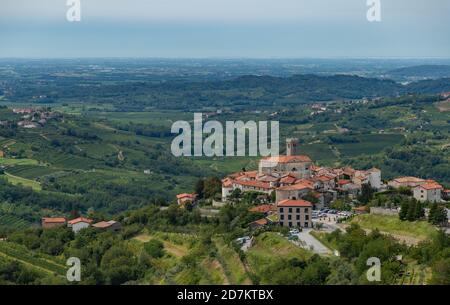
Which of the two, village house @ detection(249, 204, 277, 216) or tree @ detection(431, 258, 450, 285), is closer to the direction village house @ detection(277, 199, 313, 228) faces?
the tree

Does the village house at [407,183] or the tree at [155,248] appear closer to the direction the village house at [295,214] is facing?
the tree

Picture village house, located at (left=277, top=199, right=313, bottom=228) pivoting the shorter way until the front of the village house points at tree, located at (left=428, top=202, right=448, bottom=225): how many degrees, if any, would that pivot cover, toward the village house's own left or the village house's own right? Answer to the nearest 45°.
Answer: approximately 45° to the village house's own left

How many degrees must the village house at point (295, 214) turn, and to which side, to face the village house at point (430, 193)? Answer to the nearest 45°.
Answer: approximately 135° to its left

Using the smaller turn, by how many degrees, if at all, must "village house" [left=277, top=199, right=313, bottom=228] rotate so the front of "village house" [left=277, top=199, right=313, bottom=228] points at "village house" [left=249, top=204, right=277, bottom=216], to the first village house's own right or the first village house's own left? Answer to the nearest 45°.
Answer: approximately 135° to the first village house's own right

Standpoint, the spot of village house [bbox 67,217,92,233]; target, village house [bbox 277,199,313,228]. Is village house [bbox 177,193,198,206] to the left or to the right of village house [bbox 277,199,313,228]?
left

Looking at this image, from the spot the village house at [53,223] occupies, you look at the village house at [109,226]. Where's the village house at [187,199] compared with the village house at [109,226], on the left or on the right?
left

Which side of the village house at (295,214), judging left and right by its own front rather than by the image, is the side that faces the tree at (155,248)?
right

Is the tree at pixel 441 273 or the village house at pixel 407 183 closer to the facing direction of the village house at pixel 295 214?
the tree

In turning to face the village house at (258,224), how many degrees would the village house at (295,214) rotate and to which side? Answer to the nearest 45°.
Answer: approximately 90° to its right

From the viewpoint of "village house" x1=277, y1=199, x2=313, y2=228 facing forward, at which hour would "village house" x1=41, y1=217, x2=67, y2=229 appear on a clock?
"village house" x1=41, y1=217, x2=67, y2=229 is roughly at 4 o'clock from "village house" x1=277, y1=199, x2=313, y2=228.

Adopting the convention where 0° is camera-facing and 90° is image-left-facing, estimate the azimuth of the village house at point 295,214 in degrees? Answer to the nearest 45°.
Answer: approximately 0°

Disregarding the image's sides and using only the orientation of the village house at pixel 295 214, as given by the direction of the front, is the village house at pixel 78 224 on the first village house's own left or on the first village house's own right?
on the first village house's own right
